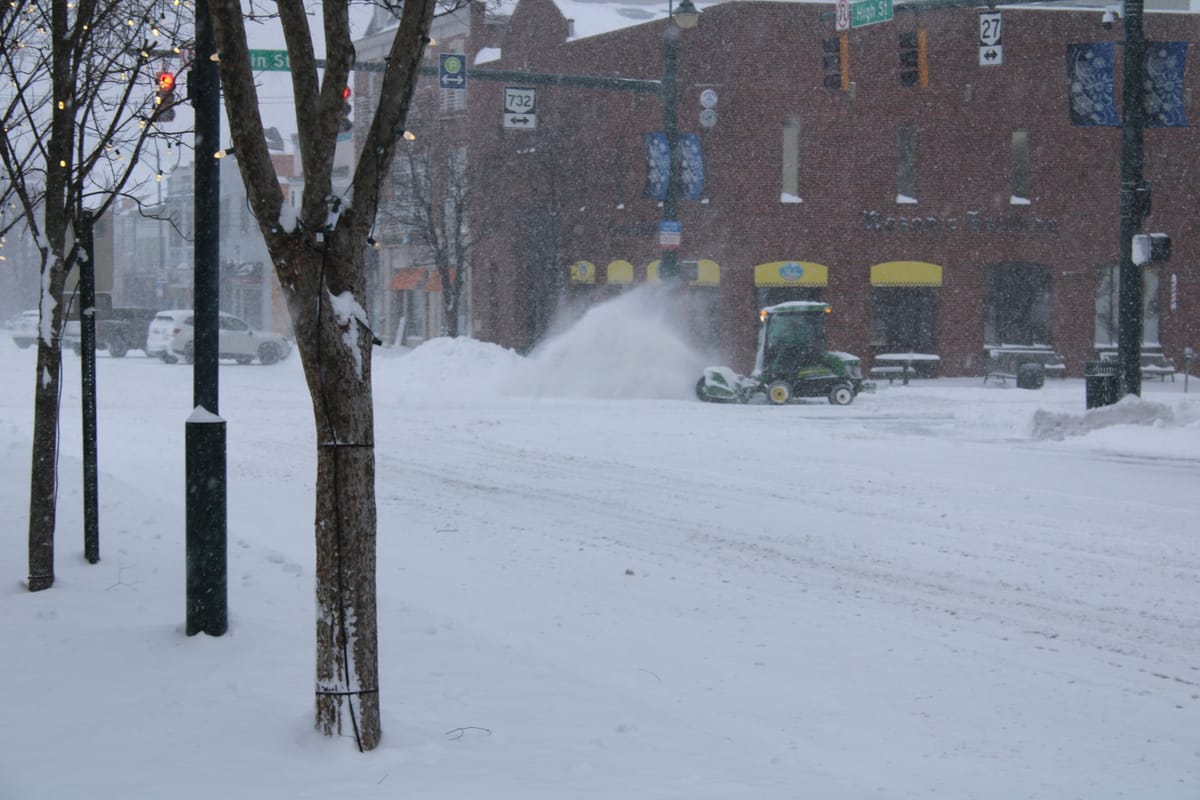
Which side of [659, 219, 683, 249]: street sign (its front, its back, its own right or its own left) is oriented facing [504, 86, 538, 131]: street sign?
right

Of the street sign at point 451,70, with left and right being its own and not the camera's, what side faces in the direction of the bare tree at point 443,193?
back

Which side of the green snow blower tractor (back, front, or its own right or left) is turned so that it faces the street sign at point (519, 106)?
front

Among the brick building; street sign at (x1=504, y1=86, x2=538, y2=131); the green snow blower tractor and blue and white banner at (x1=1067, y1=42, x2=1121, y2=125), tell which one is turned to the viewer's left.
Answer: the green snow blower tractor

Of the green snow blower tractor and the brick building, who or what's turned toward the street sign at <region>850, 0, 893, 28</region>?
the brick building

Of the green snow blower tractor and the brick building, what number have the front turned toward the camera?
1

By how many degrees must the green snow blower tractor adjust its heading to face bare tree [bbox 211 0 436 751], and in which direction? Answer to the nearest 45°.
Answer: approximately 90° to its left

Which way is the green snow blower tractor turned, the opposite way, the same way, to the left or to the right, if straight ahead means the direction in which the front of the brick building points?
to the right

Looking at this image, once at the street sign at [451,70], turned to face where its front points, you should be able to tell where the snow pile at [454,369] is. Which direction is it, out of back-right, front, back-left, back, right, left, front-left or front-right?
back

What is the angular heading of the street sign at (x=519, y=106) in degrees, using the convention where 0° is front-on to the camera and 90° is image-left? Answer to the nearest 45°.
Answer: approximately 0°

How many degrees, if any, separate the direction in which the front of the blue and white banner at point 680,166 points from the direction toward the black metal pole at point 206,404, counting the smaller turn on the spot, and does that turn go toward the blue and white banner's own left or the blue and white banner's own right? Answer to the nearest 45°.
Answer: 0° — it already faces it

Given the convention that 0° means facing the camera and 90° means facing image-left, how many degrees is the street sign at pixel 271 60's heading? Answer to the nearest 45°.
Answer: approximately 0°
